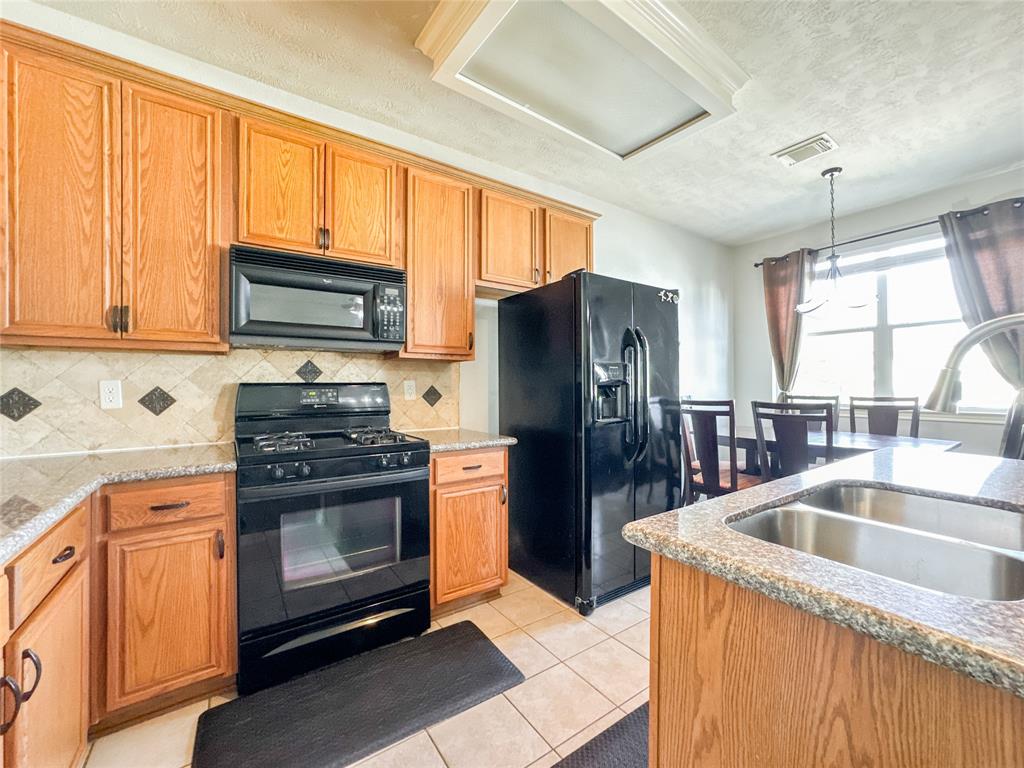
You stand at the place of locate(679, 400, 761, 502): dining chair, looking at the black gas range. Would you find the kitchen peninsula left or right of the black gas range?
left

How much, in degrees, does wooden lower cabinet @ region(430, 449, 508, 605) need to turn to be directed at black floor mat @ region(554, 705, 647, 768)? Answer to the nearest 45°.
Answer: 0° — it already faces it

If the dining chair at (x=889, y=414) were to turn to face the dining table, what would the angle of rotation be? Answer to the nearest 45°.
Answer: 0° — it already faces it

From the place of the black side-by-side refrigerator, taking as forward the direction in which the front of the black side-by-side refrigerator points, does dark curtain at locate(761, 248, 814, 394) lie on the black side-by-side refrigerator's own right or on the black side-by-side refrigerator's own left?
on the black side-by-side refrigerator's own left

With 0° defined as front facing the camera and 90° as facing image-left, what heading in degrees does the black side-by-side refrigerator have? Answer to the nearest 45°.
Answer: approximately 315°

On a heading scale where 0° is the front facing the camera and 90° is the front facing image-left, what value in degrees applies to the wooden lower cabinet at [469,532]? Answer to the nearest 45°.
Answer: approximately 315°
